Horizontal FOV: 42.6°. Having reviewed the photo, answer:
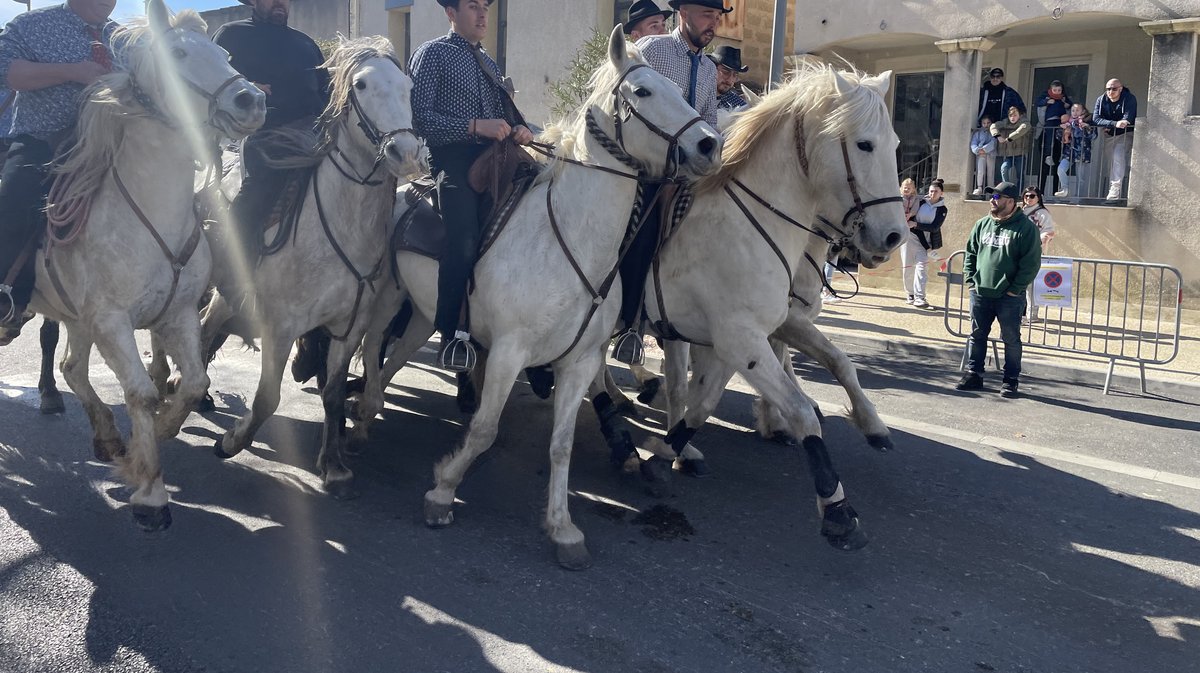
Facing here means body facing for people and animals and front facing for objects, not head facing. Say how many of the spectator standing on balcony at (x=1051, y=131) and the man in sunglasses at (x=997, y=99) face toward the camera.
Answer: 2

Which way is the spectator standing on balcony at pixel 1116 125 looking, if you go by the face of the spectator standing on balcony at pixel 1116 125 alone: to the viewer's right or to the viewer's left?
to the viewer's left

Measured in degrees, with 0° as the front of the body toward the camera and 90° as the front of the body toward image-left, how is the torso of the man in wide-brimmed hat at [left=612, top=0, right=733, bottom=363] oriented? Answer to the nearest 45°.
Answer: approximately 315°

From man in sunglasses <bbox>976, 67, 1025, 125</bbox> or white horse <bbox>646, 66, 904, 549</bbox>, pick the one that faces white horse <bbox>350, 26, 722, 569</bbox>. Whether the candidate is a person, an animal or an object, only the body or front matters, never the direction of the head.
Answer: the man in sunglasses

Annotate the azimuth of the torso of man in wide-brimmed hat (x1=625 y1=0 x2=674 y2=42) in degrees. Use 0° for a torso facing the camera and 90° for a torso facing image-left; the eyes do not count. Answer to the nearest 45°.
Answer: approximately 315°

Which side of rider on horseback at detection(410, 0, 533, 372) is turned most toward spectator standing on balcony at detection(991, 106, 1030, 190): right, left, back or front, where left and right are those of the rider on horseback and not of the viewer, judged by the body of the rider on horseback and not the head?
left
